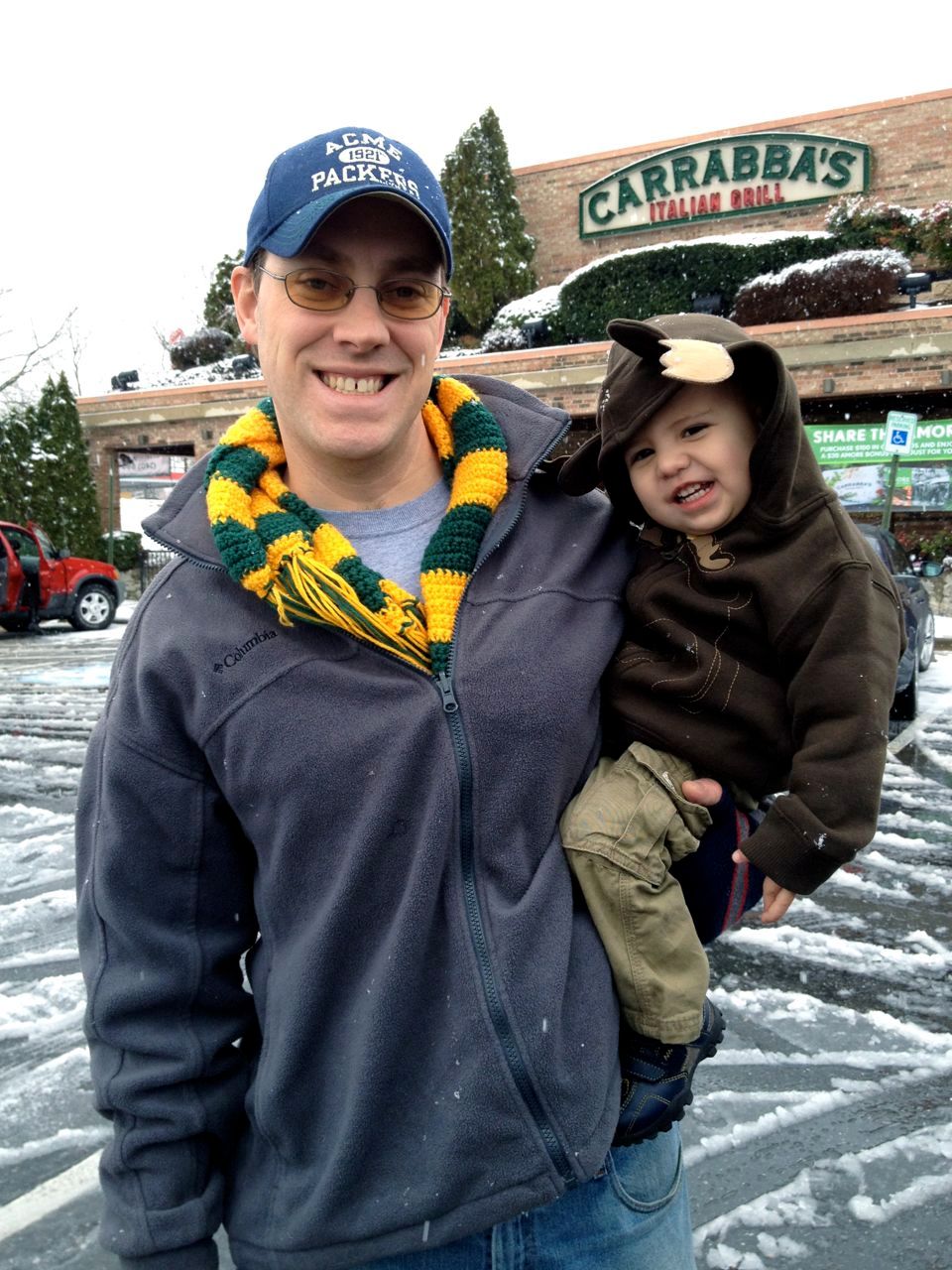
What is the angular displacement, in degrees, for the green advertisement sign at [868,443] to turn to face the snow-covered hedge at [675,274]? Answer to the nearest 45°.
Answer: approximately 135° to its right

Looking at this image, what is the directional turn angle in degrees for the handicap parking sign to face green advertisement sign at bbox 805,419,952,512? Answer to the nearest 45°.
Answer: approximately 180°

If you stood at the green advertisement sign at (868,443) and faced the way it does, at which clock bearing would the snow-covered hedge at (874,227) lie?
The snow-covered hedge is roughly at 6 o'clock from the green advertisement sign.

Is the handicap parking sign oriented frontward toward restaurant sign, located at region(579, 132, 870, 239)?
no

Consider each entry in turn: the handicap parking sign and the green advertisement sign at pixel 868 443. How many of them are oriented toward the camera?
2

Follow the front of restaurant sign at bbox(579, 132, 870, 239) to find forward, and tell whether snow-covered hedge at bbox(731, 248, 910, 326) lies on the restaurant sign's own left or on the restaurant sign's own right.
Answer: on the restaurant sign's own left

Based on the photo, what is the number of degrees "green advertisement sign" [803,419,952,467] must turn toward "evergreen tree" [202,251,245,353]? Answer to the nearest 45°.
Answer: approximately 135° to its right

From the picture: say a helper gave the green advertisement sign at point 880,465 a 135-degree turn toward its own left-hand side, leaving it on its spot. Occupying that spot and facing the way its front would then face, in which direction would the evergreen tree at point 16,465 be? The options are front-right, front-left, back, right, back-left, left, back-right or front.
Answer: back-left

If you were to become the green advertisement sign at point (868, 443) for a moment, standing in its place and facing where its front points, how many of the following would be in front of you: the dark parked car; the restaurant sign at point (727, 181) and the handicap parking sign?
2

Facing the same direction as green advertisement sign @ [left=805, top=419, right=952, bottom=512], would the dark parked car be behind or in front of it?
in front

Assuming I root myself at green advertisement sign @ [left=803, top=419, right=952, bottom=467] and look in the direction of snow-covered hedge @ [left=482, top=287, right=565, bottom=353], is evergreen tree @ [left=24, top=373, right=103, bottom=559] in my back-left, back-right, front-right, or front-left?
front-left

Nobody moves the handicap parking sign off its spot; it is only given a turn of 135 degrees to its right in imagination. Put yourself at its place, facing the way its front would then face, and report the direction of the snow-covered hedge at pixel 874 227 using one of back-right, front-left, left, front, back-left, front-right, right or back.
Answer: front-right

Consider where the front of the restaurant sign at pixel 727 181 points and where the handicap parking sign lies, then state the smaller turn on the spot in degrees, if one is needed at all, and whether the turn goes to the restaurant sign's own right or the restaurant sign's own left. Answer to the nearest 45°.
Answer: approximately 45° to the restaurant sign's own left

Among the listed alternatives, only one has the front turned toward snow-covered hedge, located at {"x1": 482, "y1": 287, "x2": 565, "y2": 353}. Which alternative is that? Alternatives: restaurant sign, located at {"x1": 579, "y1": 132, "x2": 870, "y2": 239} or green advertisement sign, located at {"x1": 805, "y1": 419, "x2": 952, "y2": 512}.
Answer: the restaurant sign

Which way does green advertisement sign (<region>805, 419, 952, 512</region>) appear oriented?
toward the camera

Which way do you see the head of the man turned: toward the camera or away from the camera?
toward the camera

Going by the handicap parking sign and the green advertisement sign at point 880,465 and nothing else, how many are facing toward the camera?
2

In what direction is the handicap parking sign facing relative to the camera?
toward the camera
